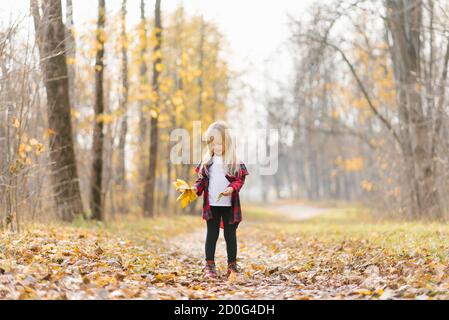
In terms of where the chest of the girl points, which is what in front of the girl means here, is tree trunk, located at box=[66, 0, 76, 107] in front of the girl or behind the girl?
behind

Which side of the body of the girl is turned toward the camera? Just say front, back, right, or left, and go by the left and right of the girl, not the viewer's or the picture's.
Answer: front
